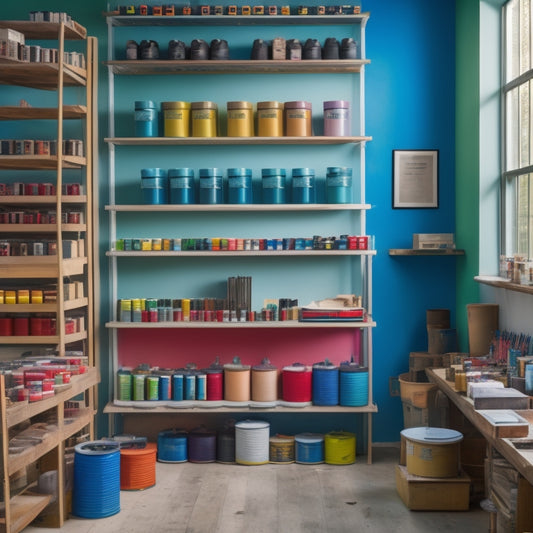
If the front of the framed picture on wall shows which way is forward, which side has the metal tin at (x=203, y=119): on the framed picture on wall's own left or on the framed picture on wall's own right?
on the framed picture on wall's own right

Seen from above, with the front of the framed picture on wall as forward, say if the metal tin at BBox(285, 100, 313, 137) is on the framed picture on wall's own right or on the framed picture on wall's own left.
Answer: on the framed picture on wall's own right

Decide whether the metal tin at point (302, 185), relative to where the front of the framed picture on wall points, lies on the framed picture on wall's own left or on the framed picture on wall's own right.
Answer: on the framed picture on wall's own right

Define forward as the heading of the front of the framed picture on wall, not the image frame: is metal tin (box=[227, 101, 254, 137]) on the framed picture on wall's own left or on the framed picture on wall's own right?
on the framed picture on wall's own right

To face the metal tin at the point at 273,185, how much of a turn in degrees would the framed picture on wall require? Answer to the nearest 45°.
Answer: approximately 45° to its right

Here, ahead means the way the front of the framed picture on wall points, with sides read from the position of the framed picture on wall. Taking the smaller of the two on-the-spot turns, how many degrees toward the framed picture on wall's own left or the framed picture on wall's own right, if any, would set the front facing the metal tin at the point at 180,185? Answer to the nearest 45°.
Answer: approximately 90° to the framed picture on wall's own right

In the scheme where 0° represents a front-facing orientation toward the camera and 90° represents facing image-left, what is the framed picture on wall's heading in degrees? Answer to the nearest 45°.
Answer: approximately 0°

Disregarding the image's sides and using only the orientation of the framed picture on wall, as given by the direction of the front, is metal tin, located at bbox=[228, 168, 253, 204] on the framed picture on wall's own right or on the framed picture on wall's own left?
on the framed picture on wall's own right
